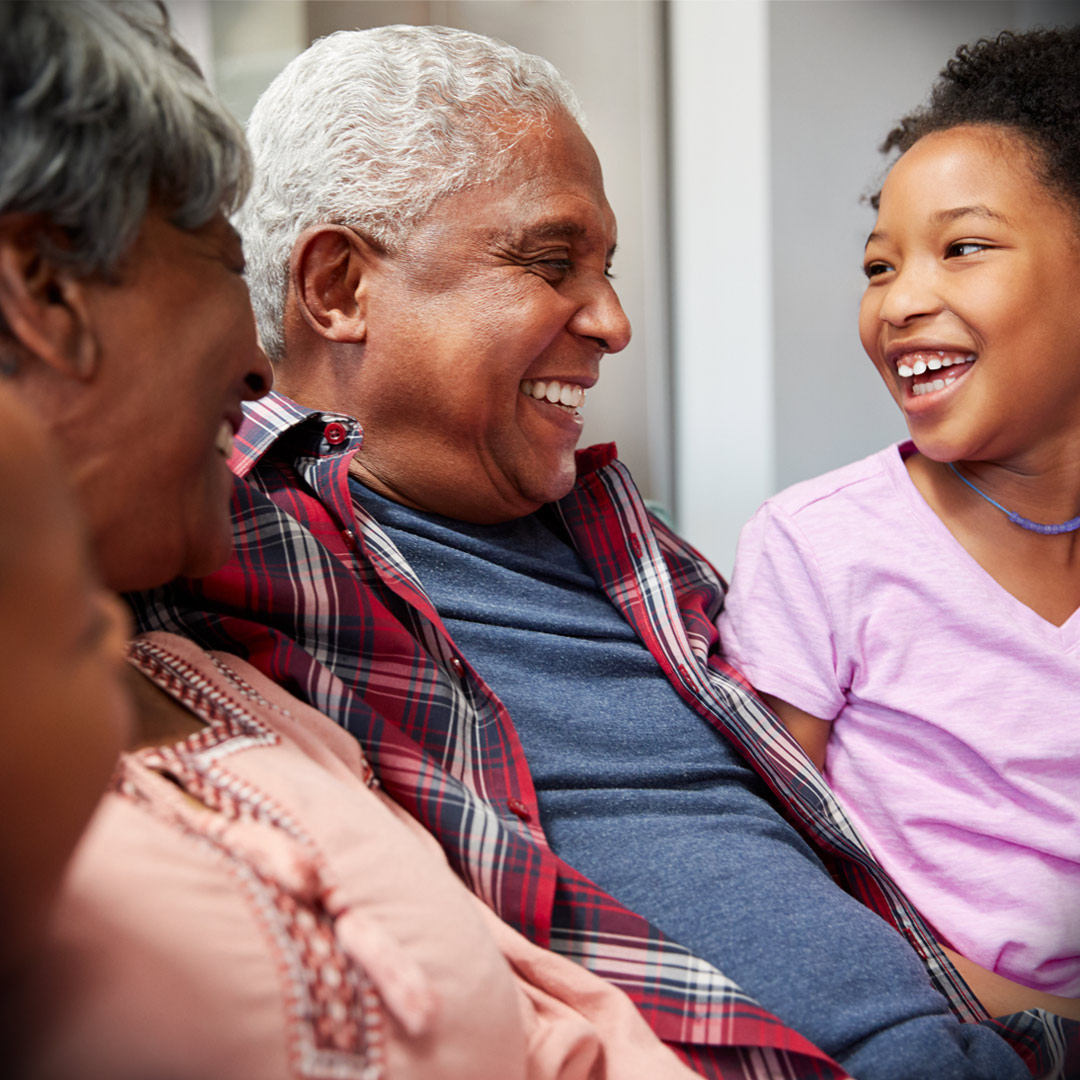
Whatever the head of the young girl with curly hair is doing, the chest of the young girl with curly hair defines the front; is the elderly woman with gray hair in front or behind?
in front

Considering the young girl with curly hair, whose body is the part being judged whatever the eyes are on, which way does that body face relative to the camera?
toward the camera

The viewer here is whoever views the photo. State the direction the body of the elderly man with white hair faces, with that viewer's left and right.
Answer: facing the viewer and to the right of the viewer

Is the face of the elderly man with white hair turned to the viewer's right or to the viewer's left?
to the viewer's right

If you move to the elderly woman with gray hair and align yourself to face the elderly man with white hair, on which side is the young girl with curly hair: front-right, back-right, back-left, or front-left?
front-right

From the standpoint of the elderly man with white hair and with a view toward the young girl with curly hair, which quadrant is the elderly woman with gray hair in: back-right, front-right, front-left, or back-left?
back-right

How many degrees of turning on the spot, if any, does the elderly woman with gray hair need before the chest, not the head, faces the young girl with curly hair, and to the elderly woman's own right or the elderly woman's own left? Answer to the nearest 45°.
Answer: approximately 45° to the elderly woman's own left

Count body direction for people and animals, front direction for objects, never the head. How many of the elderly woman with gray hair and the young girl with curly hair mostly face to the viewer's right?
1

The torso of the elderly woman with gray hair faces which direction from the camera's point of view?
to the viewer's right
